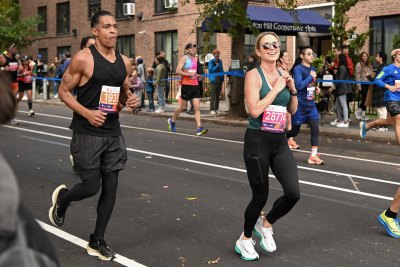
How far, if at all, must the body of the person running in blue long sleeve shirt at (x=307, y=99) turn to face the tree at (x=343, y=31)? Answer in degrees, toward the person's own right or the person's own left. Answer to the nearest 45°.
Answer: approximately 135° to the person's own left

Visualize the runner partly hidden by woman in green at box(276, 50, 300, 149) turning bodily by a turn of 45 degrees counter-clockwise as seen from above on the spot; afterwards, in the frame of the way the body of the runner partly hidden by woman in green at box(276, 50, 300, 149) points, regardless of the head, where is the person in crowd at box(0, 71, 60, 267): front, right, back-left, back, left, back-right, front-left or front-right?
right

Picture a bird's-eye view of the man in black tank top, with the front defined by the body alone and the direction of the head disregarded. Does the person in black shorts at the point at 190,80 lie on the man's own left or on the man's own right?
on the man's own left

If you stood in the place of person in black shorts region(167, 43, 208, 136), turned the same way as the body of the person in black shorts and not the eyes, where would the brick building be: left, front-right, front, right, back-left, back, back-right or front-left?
back-left

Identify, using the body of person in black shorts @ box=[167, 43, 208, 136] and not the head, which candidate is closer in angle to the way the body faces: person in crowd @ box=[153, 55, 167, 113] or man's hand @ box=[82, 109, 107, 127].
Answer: the man's hand

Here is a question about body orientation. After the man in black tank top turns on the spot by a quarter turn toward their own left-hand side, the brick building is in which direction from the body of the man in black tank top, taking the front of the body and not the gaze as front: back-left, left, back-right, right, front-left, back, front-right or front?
front-left

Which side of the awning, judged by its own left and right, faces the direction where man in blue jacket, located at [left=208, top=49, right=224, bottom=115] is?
front

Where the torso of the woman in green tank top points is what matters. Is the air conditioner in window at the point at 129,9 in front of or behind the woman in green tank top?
behind
